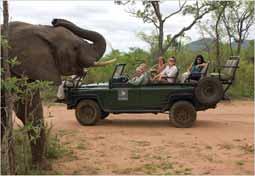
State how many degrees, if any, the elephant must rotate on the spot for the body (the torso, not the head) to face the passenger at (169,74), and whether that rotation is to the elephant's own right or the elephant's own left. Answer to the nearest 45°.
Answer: approximately 45° to the elephant's own left

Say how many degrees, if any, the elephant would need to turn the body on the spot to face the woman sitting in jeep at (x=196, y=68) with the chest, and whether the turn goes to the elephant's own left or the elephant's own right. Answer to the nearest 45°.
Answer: approximately 45° to the elephant's own left

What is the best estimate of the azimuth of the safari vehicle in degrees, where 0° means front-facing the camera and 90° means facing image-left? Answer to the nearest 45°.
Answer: approximately 90°

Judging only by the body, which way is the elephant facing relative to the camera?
to the viewer's right

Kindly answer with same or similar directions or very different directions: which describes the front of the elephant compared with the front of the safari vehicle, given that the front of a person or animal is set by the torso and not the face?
very different directions

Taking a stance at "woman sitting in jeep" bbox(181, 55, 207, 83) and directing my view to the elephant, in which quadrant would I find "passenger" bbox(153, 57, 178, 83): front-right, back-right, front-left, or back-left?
front-right
